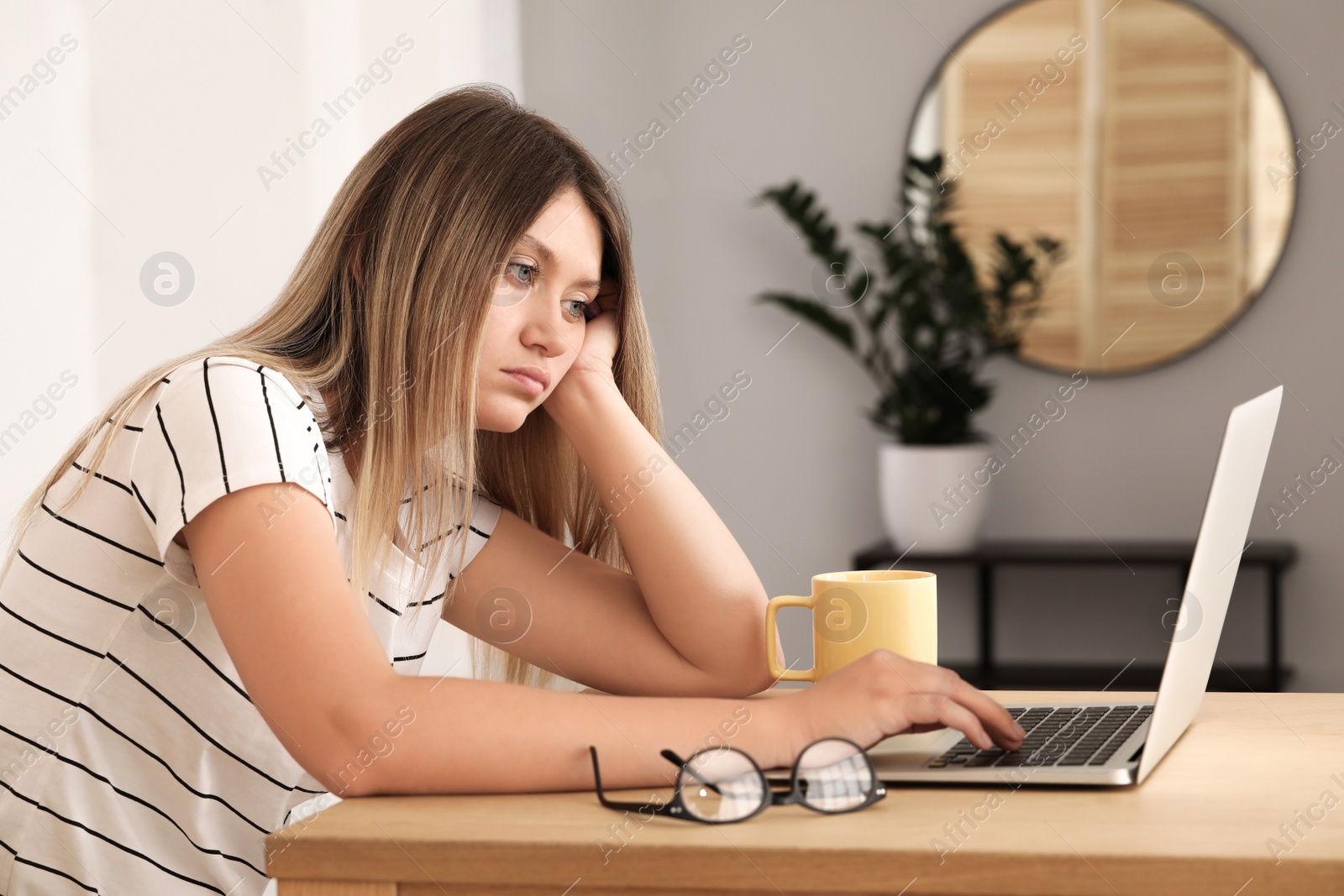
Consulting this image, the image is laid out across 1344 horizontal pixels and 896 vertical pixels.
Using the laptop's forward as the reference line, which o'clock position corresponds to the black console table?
The black console table is roughly at 3 o'clock from the laptop.

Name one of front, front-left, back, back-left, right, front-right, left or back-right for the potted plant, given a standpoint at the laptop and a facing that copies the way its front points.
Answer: right

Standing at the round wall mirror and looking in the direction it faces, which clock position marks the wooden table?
The wooden table is roughly at 12 o'clock from the round wall mirror.

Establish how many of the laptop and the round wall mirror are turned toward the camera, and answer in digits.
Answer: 1

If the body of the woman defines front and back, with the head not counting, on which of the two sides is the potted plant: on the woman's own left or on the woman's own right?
on the woman's own left

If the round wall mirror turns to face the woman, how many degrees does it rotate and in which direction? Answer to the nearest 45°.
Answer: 0° — it already faces them

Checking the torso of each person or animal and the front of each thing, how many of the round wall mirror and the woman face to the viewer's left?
0

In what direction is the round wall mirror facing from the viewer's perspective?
toward the camera

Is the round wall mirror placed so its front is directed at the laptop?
yes

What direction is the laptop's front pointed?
to the viewer's left

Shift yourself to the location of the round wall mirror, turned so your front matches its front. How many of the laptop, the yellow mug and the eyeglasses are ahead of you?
3

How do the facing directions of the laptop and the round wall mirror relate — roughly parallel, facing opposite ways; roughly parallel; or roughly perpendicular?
roughly perpendicular
